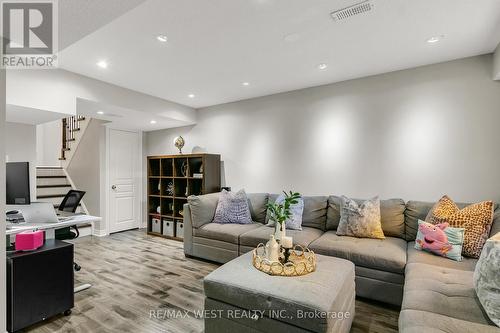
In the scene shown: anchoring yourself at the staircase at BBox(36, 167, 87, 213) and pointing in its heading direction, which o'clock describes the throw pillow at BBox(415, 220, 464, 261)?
The throw pillow is roughly at 11 o'clock from the staircase.

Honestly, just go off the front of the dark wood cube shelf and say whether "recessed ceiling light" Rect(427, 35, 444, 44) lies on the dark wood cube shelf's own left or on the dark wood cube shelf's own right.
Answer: on the dark wood cube shelf's own left

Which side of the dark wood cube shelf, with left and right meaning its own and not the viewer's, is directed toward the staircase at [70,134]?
right

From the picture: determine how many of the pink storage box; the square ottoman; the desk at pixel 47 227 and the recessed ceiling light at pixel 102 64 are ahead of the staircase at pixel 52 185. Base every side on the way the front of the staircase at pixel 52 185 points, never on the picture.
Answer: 4

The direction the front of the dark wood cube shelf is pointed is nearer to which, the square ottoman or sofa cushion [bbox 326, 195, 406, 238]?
the square ottoman

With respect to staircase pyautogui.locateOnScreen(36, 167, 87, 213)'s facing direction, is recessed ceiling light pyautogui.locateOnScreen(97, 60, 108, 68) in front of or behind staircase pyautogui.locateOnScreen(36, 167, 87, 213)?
in front

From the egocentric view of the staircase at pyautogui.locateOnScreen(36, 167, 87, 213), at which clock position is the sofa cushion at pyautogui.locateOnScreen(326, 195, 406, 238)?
The sofa cushion is roughly at 11 o'clock from the staircase.

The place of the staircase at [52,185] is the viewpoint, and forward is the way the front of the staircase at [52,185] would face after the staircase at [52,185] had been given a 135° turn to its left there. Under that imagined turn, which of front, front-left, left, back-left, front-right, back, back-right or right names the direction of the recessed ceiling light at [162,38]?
back-right

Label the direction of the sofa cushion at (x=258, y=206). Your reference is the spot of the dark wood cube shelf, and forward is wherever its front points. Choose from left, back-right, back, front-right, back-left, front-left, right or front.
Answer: left

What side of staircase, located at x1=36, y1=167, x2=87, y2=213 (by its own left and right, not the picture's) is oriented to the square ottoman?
front

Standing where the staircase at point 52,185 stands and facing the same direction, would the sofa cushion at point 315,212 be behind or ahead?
ahead

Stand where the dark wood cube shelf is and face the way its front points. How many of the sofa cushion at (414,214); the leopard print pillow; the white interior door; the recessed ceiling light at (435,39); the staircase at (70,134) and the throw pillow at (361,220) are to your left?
4

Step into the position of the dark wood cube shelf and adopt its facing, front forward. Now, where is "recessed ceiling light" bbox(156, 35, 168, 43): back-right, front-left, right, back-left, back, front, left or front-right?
front-left

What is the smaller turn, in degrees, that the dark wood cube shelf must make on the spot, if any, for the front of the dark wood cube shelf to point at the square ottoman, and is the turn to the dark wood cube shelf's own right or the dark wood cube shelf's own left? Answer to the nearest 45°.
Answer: approximately 45° to the dark wood cube shelf's own left
